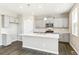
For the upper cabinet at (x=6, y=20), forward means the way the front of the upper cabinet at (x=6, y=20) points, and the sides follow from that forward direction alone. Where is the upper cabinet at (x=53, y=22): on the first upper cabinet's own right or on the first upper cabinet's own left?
on the first upper cabinet's own left

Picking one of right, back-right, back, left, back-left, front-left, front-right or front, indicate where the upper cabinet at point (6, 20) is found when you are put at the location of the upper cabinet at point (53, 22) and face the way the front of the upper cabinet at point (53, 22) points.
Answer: front-right

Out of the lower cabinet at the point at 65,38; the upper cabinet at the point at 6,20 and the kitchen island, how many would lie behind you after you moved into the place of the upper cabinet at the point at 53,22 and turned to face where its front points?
0

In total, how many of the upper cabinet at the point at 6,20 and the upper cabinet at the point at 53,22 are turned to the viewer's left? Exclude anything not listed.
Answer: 0

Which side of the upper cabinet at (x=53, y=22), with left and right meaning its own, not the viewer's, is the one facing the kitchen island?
front

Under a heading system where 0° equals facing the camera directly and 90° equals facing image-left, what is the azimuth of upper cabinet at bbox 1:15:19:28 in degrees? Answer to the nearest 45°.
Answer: approximately 315°

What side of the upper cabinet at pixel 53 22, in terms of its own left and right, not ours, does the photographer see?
front

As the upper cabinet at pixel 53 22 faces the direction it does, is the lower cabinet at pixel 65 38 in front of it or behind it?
in front

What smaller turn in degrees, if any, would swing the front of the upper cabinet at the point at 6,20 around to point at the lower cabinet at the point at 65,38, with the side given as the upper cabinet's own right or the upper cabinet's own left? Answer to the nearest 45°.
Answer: approximately 45° to the upper cabinet's own left
